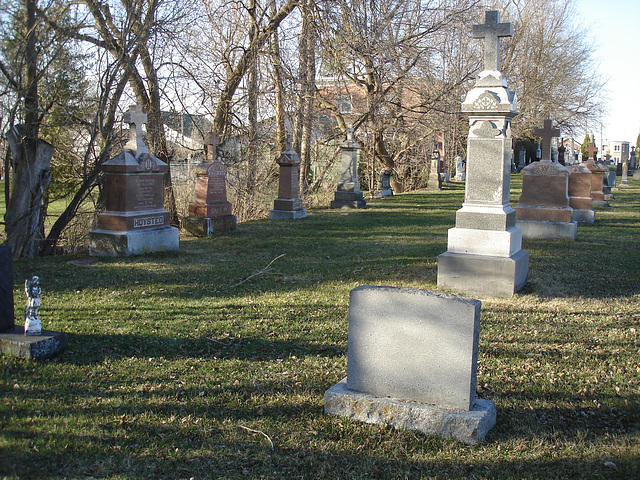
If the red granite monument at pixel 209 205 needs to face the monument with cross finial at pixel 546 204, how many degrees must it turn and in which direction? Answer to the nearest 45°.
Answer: approximately 45° to its left

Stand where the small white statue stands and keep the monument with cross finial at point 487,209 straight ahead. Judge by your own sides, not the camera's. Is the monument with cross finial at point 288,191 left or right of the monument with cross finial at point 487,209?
left

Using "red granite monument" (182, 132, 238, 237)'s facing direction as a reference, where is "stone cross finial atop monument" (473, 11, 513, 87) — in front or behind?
in front

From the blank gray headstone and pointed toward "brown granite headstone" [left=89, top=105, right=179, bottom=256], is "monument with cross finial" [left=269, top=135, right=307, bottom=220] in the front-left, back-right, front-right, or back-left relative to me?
front-right

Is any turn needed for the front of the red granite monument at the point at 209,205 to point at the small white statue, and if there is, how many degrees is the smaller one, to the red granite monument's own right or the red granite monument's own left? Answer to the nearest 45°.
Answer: approximately 45° to the red granite monument's own right

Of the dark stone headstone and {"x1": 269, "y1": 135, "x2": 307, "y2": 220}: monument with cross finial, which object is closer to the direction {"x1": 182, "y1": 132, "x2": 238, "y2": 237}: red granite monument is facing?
the dark stone headstone

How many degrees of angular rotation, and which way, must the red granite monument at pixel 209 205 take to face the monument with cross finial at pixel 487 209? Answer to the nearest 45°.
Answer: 0° — it already faces it

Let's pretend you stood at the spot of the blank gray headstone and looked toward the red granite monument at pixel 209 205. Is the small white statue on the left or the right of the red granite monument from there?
left

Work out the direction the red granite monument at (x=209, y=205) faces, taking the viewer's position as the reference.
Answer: facing the viewer and to the right of the viewer

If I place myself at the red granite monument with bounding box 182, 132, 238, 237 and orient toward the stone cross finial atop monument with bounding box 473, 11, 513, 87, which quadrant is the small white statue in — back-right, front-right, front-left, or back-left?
front-right

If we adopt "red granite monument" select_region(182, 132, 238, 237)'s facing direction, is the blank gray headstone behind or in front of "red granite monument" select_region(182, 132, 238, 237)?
in front

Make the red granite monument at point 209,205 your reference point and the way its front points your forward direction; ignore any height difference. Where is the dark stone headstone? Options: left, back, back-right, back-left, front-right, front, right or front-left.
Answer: front-right
